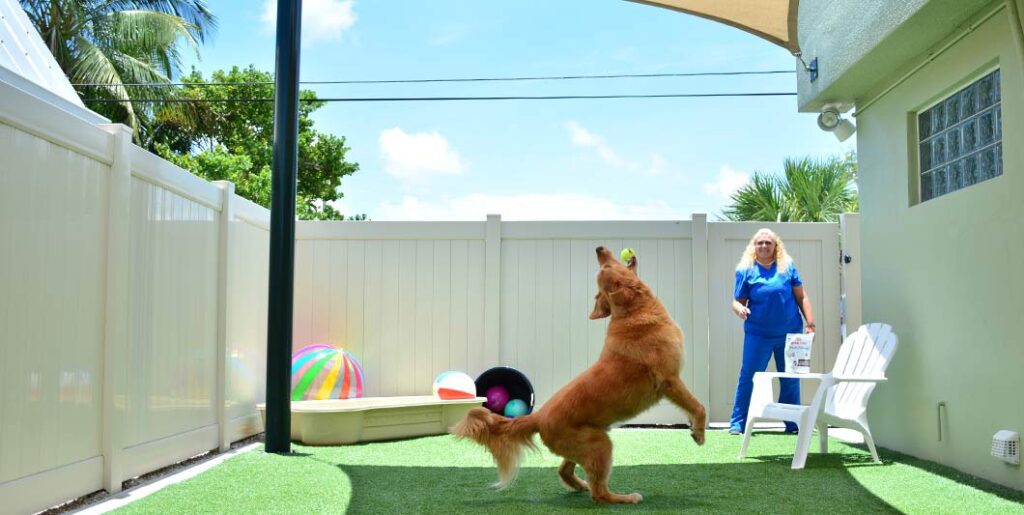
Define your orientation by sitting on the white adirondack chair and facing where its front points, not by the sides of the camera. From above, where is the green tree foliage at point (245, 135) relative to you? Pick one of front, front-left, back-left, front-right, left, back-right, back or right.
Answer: right

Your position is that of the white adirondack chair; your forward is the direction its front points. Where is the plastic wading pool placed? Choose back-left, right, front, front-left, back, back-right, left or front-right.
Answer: front-right

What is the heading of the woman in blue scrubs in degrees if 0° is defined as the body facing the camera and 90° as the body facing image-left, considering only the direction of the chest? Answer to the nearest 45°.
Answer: approximately 0°

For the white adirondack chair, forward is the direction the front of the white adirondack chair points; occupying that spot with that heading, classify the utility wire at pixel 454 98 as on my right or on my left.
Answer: on my right

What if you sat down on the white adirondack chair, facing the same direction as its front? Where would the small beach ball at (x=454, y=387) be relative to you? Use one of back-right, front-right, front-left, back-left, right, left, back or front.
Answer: front-right

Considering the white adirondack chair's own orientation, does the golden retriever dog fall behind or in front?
in front

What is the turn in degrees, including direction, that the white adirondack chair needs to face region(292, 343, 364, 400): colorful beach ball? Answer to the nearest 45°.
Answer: approximately 45° to its right

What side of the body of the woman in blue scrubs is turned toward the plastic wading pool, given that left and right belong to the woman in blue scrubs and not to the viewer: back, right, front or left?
right

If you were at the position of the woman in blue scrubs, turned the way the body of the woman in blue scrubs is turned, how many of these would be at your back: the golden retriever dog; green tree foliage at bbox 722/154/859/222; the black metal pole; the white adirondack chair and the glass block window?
1

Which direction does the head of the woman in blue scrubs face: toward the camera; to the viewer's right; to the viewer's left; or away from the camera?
toward the camera

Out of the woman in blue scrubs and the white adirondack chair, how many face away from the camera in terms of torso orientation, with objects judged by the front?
0

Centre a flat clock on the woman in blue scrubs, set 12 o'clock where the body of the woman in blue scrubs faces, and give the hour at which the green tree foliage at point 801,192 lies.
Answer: The green tree foliage is roughly at 6 o'clock from the woman in blue scrubs.

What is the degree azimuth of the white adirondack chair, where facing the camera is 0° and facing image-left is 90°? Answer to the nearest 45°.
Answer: approximately 45°

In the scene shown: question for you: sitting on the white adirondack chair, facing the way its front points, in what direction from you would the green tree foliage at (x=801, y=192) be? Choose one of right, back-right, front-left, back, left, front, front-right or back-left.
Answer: back-right

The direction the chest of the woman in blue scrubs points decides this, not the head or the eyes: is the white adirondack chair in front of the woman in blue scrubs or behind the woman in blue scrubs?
in front

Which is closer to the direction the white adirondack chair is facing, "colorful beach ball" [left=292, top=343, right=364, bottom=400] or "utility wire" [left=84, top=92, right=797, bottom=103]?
the colorful beach ball
